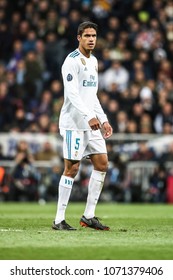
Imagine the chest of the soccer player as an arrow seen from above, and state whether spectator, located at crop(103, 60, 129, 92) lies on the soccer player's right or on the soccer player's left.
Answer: on the soccer player's left

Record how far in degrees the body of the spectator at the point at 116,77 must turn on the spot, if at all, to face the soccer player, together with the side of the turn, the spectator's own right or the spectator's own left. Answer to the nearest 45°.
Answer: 0° — they already face them

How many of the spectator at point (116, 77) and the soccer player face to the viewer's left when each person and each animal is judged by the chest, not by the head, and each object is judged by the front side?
0

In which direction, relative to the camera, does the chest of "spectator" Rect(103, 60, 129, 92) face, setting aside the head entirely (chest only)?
toward the camera

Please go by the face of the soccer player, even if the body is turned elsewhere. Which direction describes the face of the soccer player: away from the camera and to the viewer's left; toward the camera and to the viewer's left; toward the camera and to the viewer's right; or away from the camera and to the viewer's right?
toward the camera and to the viewer's right

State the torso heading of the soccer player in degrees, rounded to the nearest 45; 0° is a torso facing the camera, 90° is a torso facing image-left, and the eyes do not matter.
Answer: approximately 315°
